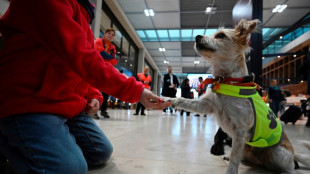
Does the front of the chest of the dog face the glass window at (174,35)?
no

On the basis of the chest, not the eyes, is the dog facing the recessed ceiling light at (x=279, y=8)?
no

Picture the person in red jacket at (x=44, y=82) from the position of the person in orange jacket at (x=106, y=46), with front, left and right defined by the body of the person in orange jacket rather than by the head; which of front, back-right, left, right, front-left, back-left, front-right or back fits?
front-right

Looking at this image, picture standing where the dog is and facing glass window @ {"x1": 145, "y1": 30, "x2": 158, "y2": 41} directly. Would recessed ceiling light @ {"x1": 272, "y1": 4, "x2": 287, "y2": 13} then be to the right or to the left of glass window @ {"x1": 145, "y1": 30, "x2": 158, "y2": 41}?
right

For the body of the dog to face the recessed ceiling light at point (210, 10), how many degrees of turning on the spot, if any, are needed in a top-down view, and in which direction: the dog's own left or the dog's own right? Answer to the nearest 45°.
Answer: approximately 90° to the dog's own right

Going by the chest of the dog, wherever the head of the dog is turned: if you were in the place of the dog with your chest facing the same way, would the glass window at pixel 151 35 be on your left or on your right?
on your right

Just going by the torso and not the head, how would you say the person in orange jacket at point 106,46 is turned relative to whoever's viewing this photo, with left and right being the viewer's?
facing the viewer and to the right of the viewer

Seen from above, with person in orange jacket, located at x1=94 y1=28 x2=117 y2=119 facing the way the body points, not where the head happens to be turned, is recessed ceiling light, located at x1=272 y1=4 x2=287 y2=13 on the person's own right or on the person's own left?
on the person's own left

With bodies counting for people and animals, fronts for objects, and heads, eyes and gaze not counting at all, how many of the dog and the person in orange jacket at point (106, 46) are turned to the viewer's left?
1

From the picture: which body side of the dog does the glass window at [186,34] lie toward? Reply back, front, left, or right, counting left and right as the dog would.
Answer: right

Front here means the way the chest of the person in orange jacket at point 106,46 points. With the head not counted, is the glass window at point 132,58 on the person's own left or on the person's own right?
on the person's own left

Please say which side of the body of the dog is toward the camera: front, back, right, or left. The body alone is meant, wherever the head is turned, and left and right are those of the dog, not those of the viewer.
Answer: left

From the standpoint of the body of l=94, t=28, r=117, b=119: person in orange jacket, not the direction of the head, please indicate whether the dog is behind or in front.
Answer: in front

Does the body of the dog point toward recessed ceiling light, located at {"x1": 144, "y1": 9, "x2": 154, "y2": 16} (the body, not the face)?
no
